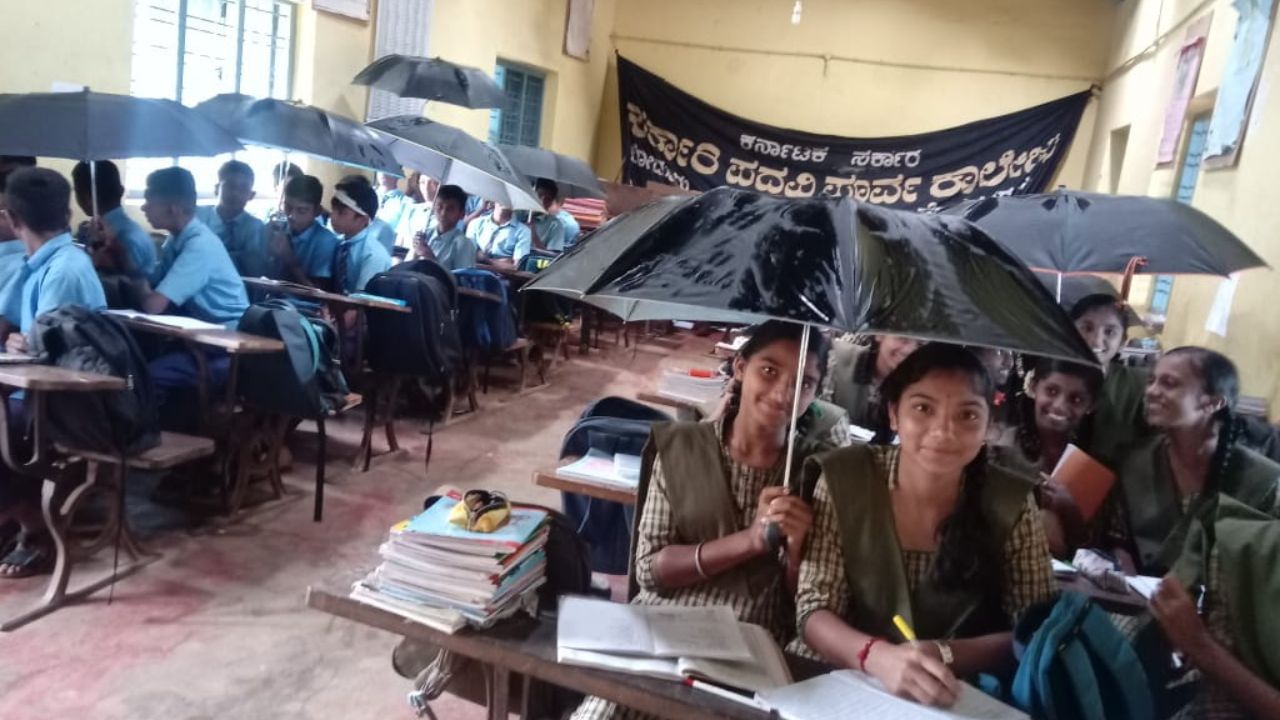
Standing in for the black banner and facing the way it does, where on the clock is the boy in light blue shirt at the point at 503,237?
The boy in light blue shirt is roughly at 1 o'clock from the black banner.

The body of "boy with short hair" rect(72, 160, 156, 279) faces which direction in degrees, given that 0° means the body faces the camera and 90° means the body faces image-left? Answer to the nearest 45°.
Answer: approximately 45°

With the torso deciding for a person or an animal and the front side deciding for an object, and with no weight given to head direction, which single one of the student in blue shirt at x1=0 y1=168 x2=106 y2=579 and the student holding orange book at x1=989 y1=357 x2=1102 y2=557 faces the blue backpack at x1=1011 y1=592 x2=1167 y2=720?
the student holding orange book

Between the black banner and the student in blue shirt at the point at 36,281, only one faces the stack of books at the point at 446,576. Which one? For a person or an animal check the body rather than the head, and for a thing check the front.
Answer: the black banner

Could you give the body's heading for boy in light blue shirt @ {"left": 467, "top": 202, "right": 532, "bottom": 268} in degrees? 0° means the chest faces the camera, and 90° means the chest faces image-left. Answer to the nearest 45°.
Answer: approximately 45°

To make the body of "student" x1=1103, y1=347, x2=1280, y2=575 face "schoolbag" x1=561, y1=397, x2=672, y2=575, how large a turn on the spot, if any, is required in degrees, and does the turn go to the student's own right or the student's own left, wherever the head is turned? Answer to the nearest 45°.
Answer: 0° — they already face it

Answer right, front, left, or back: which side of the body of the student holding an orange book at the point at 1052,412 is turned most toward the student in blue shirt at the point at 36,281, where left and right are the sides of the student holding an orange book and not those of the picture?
right
